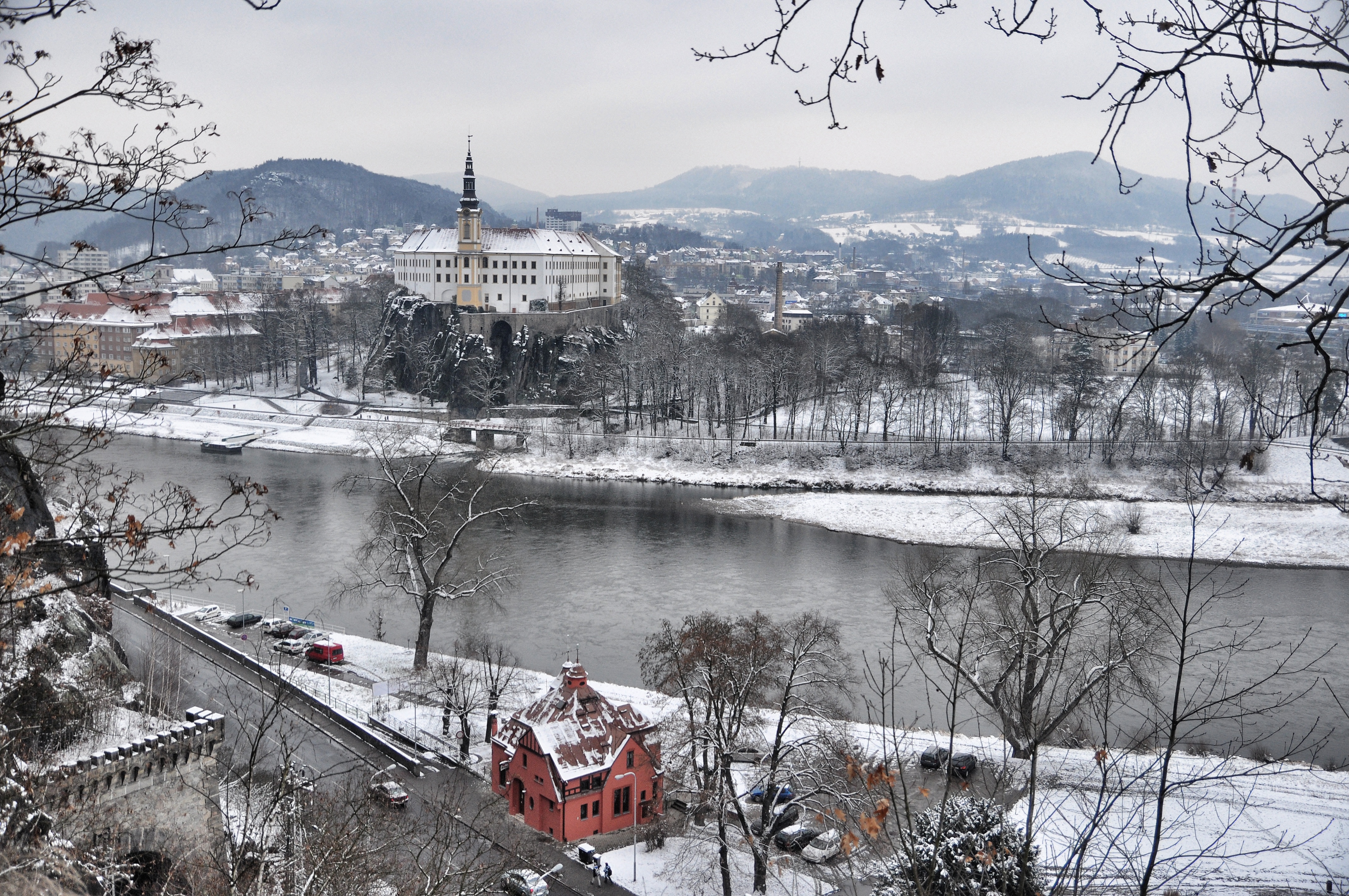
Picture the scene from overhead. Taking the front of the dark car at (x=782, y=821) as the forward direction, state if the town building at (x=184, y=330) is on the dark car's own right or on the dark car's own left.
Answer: on the dark car's own right

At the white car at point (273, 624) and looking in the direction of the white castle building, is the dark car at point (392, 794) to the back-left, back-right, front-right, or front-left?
back-right

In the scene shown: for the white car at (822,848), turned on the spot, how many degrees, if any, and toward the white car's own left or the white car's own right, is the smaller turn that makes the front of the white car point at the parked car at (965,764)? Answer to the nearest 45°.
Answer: approximately 180°

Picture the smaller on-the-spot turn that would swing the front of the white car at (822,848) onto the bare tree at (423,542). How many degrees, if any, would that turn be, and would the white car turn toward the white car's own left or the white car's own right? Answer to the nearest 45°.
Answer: approximately 90° to the white car's own right

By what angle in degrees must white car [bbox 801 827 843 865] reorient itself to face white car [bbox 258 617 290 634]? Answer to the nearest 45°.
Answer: approximately 90° to its right

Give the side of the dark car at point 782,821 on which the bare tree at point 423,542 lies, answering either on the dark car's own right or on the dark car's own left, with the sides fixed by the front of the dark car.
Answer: on the dark car's own right

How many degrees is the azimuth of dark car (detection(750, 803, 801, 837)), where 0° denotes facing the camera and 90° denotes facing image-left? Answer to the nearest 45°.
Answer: approximately 45°

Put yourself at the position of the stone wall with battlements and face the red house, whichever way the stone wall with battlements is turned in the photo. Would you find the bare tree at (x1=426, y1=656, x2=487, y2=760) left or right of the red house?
left

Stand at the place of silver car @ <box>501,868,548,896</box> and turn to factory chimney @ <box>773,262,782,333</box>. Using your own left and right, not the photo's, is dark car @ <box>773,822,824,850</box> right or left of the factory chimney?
right

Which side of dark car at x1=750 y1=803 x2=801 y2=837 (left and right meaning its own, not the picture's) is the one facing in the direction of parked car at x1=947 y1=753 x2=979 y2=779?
back

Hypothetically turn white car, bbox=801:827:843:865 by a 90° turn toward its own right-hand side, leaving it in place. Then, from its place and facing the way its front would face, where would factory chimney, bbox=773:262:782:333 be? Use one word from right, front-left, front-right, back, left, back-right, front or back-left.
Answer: front-right
